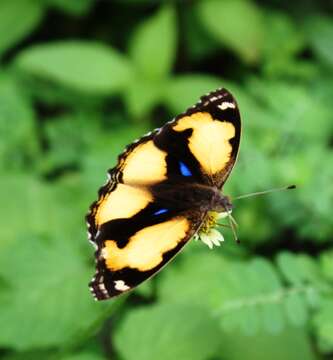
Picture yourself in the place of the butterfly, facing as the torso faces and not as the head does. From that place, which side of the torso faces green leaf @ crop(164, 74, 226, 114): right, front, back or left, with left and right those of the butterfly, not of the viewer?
left

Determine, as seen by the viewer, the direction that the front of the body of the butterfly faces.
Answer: to the viewer's right

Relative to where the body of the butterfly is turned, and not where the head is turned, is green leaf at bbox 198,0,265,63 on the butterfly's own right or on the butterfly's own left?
on the butterfly's own left

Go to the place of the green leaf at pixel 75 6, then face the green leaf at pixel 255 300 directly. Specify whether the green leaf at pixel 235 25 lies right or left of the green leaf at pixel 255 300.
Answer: left

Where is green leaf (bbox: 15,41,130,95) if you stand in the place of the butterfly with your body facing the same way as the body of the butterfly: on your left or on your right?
on your left
